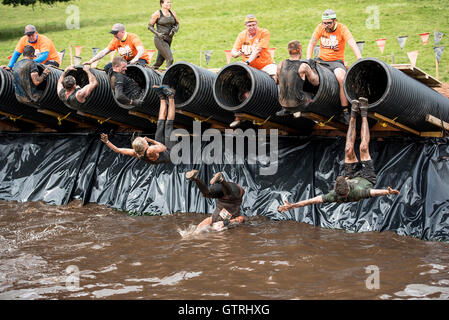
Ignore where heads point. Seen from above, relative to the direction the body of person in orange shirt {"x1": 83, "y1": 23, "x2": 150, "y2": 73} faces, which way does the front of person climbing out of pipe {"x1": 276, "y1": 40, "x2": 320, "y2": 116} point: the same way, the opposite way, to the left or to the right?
the opposite way

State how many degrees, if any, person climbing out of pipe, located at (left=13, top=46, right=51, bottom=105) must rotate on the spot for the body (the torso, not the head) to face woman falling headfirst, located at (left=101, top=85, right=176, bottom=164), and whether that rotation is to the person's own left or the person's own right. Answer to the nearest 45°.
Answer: approximately 90° to the person's own right

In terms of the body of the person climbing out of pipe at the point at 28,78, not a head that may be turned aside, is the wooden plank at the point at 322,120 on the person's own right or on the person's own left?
on the person's own right

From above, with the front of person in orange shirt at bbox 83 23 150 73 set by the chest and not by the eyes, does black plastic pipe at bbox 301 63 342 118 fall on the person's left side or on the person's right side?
on the person's left side

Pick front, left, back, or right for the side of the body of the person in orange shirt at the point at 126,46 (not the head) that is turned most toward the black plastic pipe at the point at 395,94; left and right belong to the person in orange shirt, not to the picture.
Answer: left

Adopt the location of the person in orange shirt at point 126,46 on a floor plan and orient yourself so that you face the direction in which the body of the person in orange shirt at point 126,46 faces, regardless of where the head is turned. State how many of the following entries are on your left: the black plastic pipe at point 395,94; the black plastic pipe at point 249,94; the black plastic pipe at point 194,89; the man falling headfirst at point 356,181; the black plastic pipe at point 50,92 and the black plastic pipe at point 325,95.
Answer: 5

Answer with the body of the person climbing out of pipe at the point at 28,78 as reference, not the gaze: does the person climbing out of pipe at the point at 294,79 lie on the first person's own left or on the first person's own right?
on the first person's own right

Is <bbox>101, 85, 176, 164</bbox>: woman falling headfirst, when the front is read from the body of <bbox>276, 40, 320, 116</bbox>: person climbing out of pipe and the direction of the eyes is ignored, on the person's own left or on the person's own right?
on the person's own left

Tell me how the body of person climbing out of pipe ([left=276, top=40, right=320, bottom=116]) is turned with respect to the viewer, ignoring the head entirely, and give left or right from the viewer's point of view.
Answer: facing away from the viewer and to the right of the viewer

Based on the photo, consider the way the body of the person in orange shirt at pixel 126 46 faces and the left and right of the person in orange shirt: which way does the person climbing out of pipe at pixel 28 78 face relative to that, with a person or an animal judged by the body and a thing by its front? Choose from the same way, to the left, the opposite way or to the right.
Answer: the opposite way

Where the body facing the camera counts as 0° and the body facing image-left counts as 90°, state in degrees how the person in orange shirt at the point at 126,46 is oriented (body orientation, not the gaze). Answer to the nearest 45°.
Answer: approximately 45°

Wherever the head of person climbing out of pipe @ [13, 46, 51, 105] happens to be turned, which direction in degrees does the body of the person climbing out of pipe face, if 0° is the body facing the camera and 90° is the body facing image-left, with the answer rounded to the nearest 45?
approximately 225°
